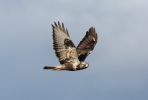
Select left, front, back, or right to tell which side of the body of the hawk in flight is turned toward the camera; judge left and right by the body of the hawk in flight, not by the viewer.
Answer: right
